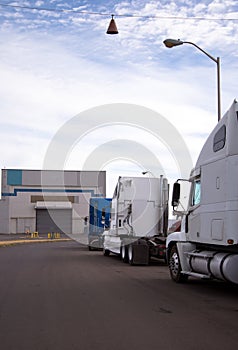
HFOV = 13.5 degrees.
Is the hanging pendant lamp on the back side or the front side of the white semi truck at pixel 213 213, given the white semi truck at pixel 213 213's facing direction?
on the front side
